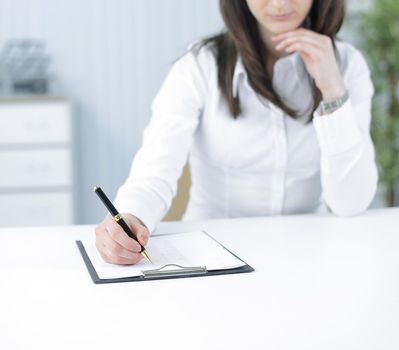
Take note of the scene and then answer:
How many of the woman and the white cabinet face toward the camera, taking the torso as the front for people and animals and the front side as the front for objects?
2

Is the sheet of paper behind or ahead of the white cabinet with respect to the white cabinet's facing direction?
ahead

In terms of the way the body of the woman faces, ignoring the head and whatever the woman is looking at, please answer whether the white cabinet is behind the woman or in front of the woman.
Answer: behind

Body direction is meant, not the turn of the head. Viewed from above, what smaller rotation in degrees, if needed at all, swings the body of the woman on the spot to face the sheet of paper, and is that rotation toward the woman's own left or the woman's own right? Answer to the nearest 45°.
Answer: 0° — they already face it

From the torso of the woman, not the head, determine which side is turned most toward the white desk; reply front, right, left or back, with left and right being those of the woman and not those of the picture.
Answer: front

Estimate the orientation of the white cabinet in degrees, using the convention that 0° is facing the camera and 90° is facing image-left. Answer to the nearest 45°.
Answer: approximately 0°

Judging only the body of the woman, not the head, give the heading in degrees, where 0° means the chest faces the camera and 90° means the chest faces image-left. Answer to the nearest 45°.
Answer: approximately 0°
